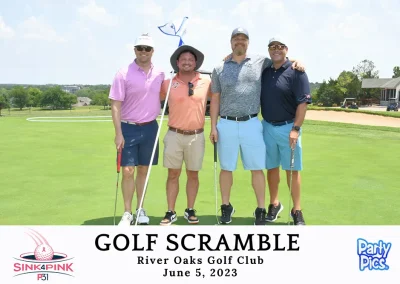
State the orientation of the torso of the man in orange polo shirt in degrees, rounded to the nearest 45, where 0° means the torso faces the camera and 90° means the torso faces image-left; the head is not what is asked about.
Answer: approximately 0°

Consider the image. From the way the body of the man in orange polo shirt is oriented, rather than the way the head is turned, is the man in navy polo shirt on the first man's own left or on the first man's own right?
on the first man's own left
